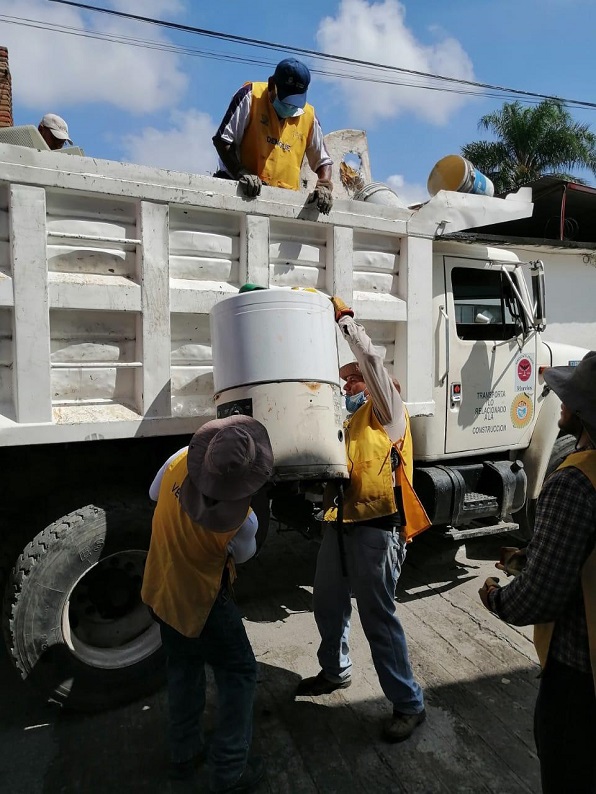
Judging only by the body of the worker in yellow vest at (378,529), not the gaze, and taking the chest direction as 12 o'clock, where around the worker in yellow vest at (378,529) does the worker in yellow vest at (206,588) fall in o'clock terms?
the worker in yellow vest at (206,588) is roughly at 12 o'clock from the worker in yellow vest at (378,529).

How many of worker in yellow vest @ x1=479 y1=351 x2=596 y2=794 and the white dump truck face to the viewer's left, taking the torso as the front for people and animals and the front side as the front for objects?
1

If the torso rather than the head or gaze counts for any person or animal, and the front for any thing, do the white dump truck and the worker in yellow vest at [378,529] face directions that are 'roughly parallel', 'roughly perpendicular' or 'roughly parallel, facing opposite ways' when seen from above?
roughly parallel, facing opposite ways

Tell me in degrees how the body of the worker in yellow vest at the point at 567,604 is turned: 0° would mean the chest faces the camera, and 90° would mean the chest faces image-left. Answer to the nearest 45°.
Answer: approximately 90°

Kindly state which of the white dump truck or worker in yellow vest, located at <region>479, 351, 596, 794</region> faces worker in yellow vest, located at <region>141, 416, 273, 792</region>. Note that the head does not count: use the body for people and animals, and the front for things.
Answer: worker in yellow vest, located at <region>479, 351, 596, 794</region>

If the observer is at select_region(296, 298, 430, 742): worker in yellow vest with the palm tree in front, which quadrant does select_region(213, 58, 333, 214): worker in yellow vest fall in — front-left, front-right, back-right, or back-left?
front-left

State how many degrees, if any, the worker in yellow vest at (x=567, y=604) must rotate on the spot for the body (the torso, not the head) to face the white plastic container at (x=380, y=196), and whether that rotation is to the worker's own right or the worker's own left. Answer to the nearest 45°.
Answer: approximately 45° to the worker's own right

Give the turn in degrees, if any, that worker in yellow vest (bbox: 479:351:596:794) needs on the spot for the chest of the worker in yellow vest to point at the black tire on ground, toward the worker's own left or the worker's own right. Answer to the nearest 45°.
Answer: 0° — they already face it

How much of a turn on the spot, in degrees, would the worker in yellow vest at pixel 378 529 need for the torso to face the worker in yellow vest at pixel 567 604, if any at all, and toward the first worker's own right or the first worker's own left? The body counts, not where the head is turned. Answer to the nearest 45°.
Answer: approximately 90° to the first worker's own left

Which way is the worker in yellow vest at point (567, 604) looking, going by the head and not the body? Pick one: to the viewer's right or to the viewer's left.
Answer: to the viewer's left

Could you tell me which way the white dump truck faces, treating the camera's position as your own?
facing away from the viewer and to the right of the viewer

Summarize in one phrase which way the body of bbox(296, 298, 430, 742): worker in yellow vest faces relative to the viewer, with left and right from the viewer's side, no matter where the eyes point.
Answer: facing the viewer and to the left of the viewer
